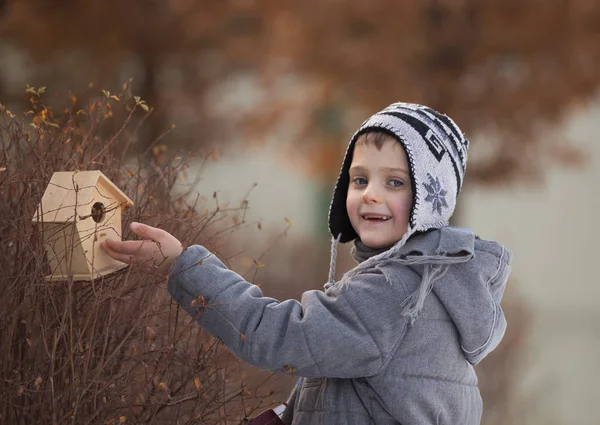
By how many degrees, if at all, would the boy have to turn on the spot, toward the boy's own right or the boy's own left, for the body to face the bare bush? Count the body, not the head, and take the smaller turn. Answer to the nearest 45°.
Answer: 0° — they already face it

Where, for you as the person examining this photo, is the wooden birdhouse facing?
facing the viewer and to the right of the viewer

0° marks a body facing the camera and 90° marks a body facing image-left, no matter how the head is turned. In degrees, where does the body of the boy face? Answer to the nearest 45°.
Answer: approximately 90°
